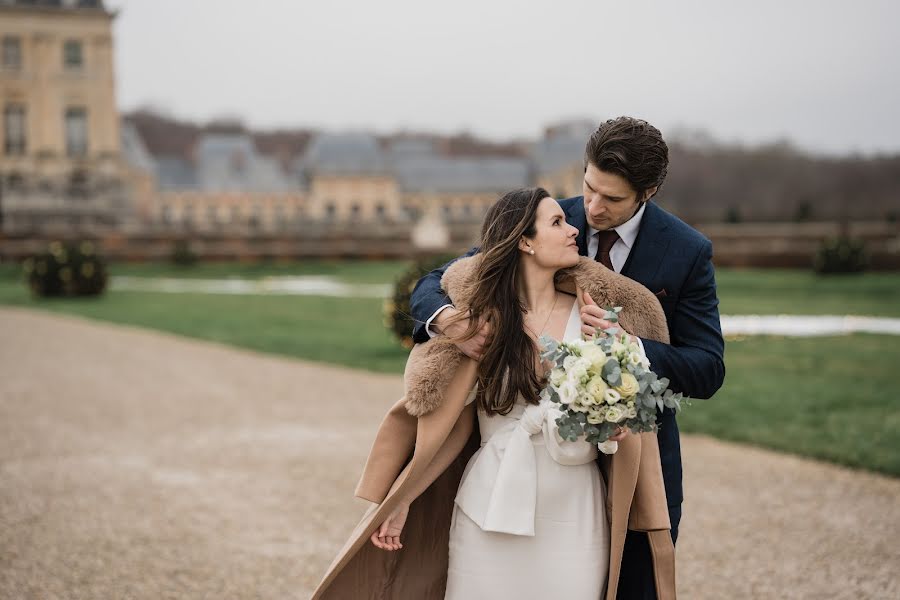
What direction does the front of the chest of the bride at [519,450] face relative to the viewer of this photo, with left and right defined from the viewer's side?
facing the viewer

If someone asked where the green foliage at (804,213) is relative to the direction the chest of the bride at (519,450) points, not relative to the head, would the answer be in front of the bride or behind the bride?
behind

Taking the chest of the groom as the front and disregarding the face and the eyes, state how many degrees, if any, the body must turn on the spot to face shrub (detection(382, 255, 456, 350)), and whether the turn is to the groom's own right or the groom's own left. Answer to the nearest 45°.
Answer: approximately 135° to the groom's own right

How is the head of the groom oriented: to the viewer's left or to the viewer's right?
to the viewer's left

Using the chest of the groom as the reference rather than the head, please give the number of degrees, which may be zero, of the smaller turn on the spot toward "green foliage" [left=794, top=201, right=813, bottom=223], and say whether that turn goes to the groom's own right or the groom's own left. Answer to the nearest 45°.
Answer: approximately 135° to the groom's own right

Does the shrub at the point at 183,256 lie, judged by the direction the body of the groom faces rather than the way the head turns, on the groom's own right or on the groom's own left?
on the groom's own right

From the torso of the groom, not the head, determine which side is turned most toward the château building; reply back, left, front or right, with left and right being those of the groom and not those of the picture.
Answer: right

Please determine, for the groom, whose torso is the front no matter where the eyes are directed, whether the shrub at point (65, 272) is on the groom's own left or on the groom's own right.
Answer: on the groom's own right

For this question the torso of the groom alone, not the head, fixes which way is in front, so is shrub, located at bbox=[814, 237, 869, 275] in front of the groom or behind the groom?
behind

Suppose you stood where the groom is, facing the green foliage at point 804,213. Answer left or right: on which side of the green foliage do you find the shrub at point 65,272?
left

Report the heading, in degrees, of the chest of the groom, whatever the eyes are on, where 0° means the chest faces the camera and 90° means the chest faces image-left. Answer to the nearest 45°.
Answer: approximately 45°

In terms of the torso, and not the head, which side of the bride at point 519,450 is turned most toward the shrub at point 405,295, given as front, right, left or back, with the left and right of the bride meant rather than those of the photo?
back
